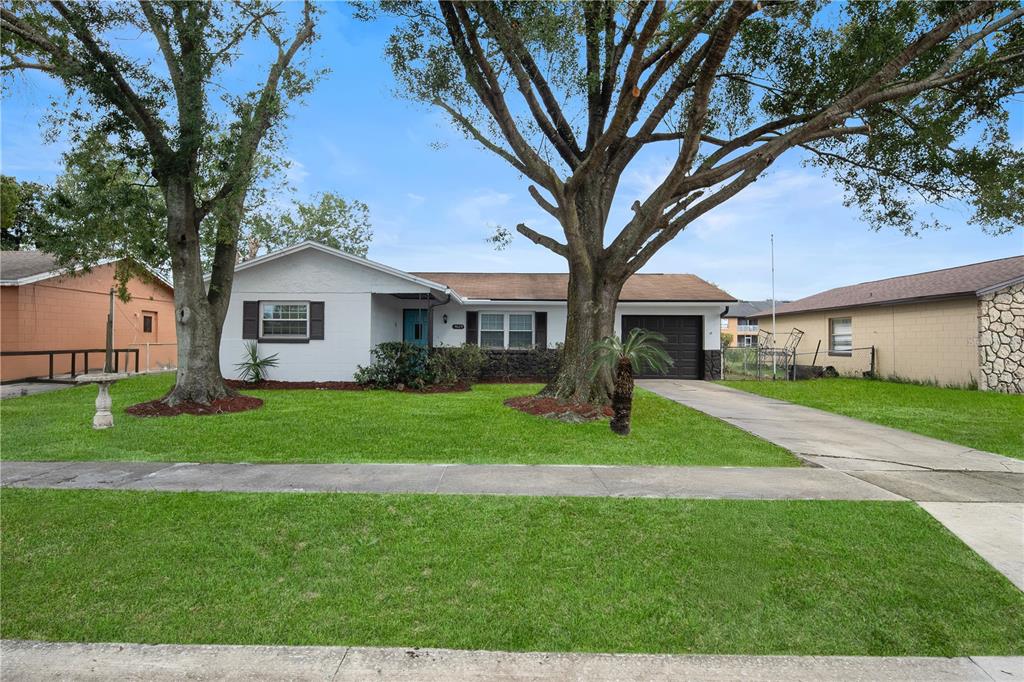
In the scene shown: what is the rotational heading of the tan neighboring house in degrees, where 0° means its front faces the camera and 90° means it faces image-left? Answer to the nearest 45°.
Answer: approximately 315°

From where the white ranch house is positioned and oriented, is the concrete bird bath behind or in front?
in front

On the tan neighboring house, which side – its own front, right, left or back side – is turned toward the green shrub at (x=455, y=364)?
right

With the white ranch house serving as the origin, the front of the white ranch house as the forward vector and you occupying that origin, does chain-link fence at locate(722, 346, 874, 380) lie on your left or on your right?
on your left

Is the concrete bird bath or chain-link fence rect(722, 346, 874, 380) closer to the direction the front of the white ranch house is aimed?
the concrete bird bath

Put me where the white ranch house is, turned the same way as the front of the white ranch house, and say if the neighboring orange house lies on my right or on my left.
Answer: on my right

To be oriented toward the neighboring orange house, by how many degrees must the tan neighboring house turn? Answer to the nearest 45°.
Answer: approximately 90° to its right

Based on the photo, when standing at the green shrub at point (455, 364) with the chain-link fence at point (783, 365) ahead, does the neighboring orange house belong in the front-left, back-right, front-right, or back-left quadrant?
back-left

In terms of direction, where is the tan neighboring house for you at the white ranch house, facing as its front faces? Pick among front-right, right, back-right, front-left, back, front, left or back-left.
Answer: left

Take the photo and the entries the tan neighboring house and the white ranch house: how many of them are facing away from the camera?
0

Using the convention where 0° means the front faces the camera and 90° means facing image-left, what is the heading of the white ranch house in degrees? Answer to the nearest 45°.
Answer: approximately 0°

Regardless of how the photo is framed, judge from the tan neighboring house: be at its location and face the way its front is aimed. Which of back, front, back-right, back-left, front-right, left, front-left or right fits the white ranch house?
right
